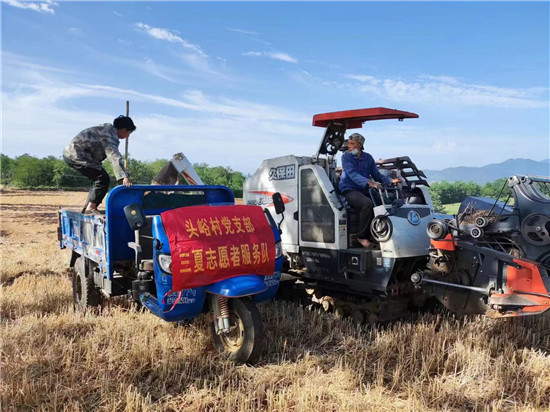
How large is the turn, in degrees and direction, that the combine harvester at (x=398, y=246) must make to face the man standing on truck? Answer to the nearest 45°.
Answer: approximately 135° to its right

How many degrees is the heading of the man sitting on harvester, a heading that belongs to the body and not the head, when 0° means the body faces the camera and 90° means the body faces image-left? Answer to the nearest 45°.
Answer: approximately 315°

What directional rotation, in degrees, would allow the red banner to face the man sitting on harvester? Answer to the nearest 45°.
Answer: approximately 90° to its left

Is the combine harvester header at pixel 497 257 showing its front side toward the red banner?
no

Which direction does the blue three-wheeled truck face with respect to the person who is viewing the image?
facing the viewer and to the right of the viewer

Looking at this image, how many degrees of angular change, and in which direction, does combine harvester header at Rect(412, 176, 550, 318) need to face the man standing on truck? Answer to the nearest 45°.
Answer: approximately 180°

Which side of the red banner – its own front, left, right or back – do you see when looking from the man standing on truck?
back

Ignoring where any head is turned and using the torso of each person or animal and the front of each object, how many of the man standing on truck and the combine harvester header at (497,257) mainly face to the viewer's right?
2

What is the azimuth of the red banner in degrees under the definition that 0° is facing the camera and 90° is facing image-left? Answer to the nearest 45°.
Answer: approximately 315°

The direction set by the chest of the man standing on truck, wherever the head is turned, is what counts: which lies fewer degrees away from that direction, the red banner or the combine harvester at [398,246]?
the combine harvester

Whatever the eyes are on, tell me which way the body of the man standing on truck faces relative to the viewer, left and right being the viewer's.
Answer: facing to the right of the viewer
